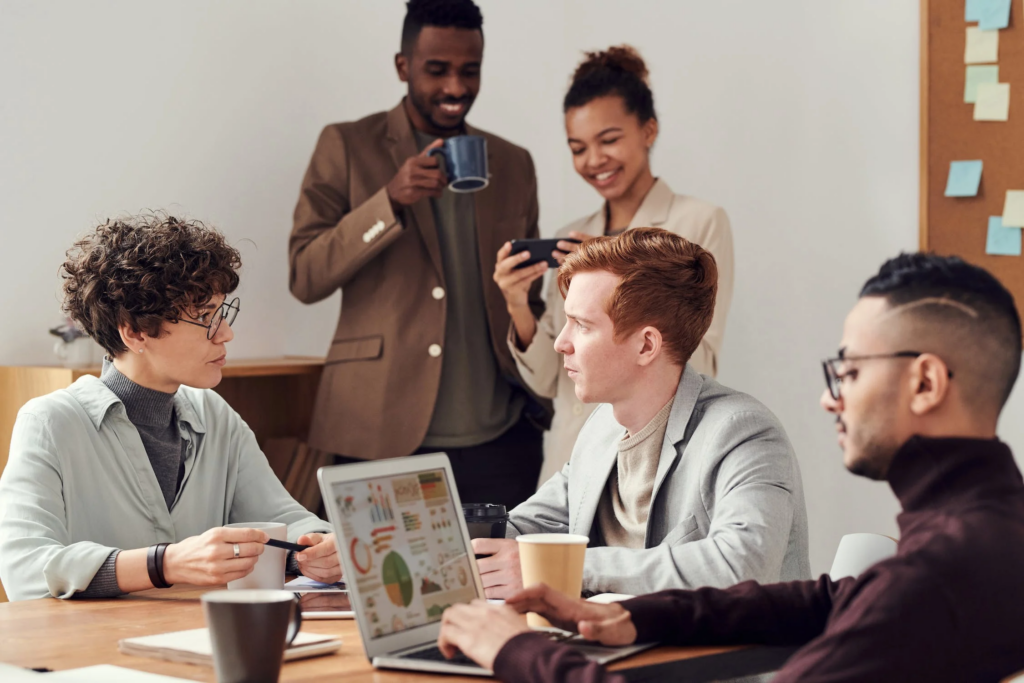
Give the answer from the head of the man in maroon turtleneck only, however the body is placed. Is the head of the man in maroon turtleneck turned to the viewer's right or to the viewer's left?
to the viewer's left

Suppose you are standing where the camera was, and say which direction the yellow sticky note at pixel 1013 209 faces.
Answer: facing the viewer

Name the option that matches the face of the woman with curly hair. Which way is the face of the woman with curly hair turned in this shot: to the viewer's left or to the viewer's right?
to the viewer's right

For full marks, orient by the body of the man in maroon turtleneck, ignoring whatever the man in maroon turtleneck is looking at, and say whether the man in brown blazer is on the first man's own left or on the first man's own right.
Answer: on the first man's own right

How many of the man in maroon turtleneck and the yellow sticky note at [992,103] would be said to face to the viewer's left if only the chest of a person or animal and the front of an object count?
1

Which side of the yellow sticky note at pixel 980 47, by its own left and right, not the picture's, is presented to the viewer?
front

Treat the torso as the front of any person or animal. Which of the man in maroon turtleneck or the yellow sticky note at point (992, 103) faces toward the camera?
the yellow sticky note

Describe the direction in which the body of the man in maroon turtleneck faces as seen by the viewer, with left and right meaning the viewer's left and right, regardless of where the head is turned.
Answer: facing to the left of the viewer

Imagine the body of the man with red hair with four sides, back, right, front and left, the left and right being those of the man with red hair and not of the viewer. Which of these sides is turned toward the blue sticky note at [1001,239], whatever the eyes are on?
back

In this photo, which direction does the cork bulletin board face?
toward the camera

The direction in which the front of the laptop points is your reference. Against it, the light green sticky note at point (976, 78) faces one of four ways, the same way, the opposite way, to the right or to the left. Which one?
to the right

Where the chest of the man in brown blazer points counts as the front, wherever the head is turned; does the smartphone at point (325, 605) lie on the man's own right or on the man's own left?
on the man's own right

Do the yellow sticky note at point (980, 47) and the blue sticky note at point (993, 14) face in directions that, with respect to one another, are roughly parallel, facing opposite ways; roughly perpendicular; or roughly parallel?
roughly parallel

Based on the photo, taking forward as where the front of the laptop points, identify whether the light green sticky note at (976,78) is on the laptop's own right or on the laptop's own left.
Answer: on the laptop's own left

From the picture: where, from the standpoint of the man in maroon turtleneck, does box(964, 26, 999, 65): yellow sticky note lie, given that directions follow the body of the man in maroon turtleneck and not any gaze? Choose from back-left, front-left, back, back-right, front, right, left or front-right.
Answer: right

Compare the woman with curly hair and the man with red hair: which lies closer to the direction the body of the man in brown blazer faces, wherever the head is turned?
the man with red hair

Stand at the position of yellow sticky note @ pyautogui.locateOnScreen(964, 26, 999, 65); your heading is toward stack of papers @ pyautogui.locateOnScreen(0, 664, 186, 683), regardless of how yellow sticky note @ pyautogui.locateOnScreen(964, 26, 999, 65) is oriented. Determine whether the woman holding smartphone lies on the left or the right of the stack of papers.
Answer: right

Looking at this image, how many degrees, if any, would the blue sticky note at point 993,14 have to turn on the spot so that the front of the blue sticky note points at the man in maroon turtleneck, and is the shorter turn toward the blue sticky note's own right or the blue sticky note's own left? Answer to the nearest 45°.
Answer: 0° — it already faces them
